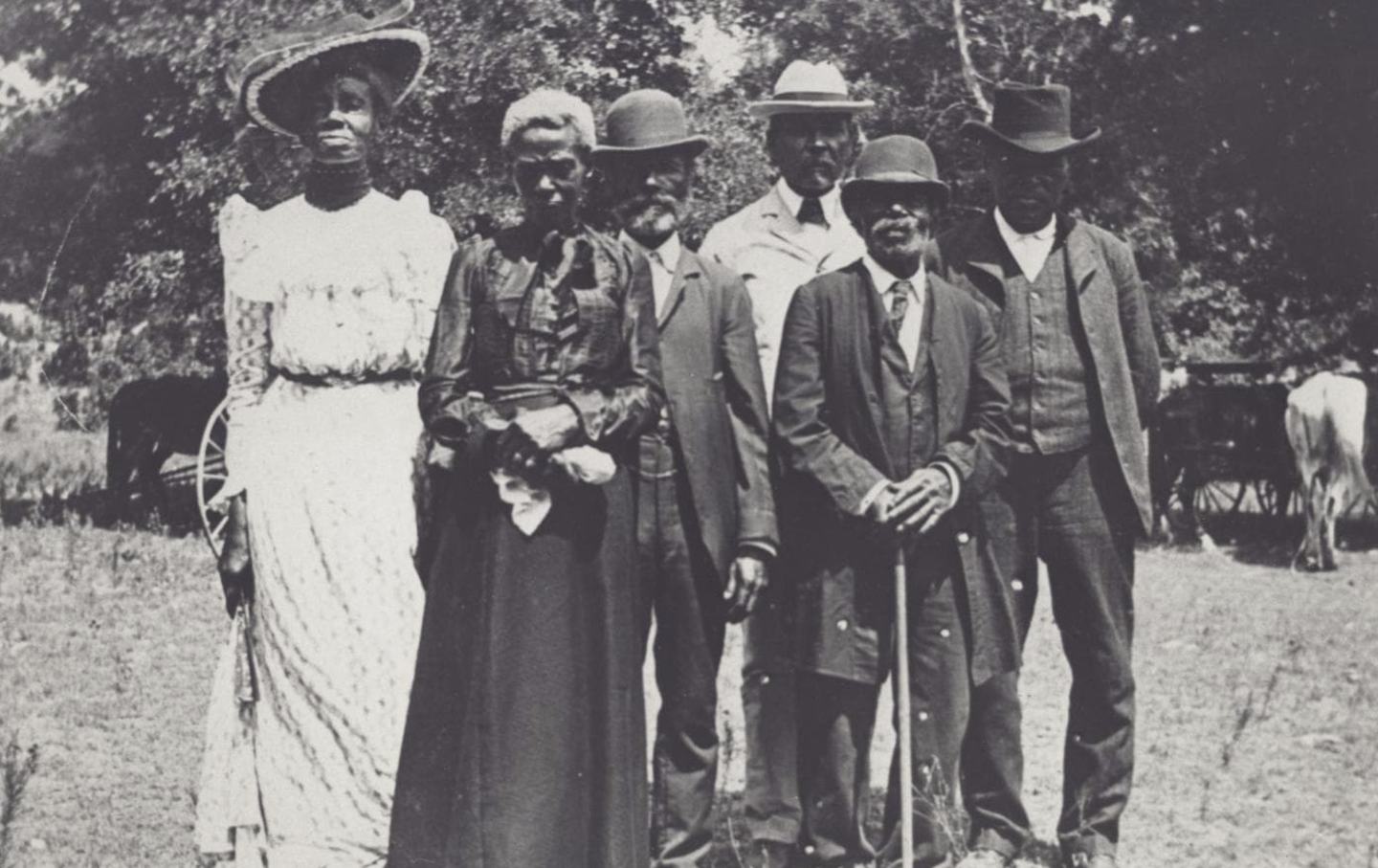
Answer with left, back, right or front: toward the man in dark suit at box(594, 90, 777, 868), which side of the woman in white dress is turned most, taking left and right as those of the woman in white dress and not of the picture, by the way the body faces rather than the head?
left

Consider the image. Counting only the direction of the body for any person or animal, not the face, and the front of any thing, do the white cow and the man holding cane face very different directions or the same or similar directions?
very different directions

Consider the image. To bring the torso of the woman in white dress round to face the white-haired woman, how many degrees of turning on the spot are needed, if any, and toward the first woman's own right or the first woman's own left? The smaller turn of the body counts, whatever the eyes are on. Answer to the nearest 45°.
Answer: approximately 45° to the first woman's own left

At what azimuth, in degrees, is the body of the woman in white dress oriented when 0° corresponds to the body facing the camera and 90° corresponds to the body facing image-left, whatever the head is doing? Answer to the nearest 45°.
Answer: approximately 0°

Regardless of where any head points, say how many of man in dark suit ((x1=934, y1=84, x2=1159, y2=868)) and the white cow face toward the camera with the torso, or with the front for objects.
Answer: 1

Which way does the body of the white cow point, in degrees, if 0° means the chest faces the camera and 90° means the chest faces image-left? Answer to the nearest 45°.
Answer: approximately 180°

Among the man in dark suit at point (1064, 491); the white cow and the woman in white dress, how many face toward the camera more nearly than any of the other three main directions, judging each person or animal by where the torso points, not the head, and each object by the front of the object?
2

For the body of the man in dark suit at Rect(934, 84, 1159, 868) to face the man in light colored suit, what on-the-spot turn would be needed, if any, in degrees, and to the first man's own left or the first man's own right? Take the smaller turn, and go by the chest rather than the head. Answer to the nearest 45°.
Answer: approximately 90° to the first man's own right

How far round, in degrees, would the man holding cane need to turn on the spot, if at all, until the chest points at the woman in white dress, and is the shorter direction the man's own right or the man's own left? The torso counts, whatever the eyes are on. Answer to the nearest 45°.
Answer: approximately 90° to the man's own right
